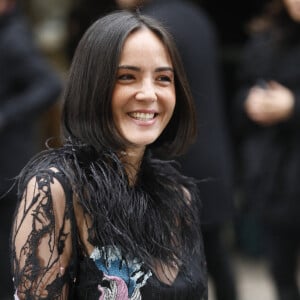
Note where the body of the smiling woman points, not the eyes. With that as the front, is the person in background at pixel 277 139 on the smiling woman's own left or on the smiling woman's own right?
on the smiling woman's own left

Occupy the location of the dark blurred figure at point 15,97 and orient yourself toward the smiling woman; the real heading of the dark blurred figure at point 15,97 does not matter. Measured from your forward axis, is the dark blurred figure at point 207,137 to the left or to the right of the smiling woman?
left

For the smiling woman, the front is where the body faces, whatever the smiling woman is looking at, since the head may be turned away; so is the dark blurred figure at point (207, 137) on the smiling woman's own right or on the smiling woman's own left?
on the smiling woman's own left

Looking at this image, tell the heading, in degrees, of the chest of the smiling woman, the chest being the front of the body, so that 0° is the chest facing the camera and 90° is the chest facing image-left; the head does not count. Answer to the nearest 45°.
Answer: approximately 315°
